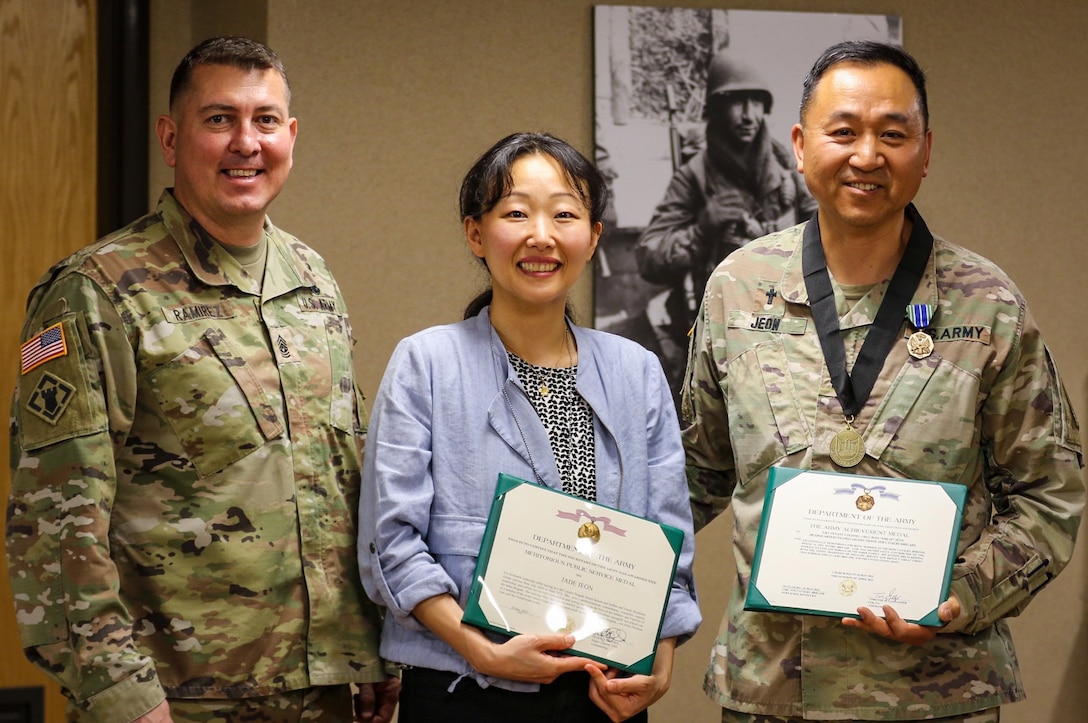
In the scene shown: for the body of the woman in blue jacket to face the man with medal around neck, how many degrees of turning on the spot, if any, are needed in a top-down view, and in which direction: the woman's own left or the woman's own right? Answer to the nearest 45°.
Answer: approximately 90° to the woman's own left

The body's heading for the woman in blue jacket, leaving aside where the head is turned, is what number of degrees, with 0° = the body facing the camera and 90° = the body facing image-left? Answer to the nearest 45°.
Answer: approximately 0°

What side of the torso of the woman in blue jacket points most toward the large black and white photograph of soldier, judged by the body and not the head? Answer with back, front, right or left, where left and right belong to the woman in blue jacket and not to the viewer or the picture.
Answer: back

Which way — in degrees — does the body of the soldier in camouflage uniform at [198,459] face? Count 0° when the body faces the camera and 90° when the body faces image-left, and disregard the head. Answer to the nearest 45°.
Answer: approximately 315°

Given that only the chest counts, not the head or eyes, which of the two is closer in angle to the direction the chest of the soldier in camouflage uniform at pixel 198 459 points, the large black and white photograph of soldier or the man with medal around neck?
the man with medal around neck

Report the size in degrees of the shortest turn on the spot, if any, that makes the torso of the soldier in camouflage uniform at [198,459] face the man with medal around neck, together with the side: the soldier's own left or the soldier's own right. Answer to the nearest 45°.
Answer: approximately 45° to the soldier's own left

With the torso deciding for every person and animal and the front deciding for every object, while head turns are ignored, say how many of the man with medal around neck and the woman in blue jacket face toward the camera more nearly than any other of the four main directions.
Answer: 2

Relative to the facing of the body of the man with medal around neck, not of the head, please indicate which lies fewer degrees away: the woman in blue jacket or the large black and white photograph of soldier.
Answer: the woman in blue jacket
